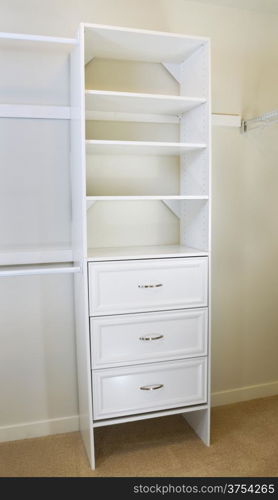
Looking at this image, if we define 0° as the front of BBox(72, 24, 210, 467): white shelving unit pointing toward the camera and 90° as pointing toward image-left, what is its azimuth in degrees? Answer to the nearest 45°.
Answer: approximately 315°
